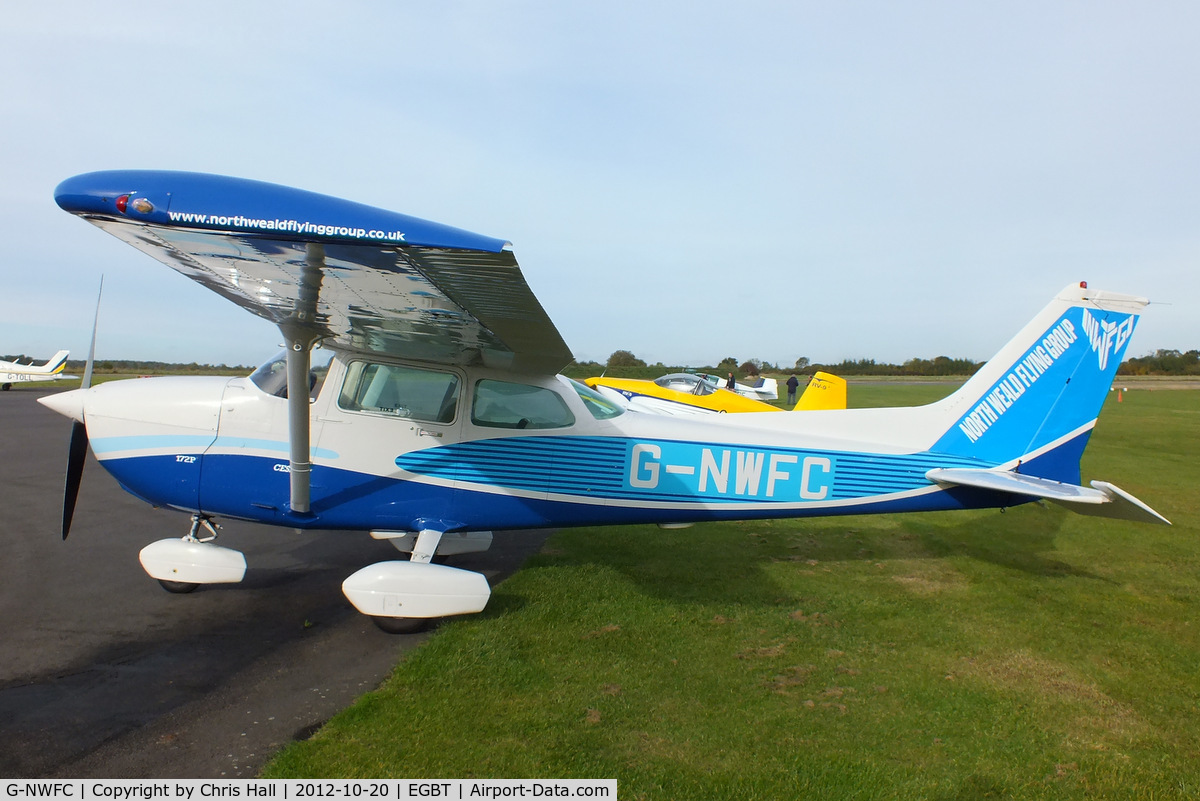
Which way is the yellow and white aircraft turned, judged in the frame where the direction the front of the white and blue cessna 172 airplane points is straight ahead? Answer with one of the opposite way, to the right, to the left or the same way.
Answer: the same way

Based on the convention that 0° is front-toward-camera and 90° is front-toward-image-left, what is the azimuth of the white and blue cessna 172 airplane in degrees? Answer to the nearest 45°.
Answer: approximately 90°

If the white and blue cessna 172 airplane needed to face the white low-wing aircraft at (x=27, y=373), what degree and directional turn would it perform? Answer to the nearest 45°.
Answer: approximately 45° to its right

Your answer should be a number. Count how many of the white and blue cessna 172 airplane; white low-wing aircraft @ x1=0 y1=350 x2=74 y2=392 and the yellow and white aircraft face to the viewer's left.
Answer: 3

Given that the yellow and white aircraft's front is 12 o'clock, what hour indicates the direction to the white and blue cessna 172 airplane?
The white and blue cessna 172 airplane is roughly at 9 o'clock from the yellow and white aircraft.

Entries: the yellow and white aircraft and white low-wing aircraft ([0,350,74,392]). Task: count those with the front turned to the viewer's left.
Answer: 2

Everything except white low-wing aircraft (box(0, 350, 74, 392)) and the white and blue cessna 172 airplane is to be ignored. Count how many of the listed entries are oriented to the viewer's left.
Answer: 2

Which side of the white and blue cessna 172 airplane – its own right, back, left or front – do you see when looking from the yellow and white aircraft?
right

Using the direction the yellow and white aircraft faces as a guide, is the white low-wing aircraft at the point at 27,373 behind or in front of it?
in front

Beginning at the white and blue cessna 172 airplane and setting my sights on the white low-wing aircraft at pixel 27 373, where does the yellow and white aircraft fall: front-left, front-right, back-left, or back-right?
front-right

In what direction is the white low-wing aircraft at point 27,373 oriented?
to the viewer's left

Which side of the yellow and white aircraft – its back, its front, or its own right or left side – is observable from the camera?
left

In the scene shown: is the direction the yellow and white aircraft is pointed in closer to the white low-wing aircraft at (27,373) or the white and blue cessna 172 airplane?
the white low-wing aircraft
